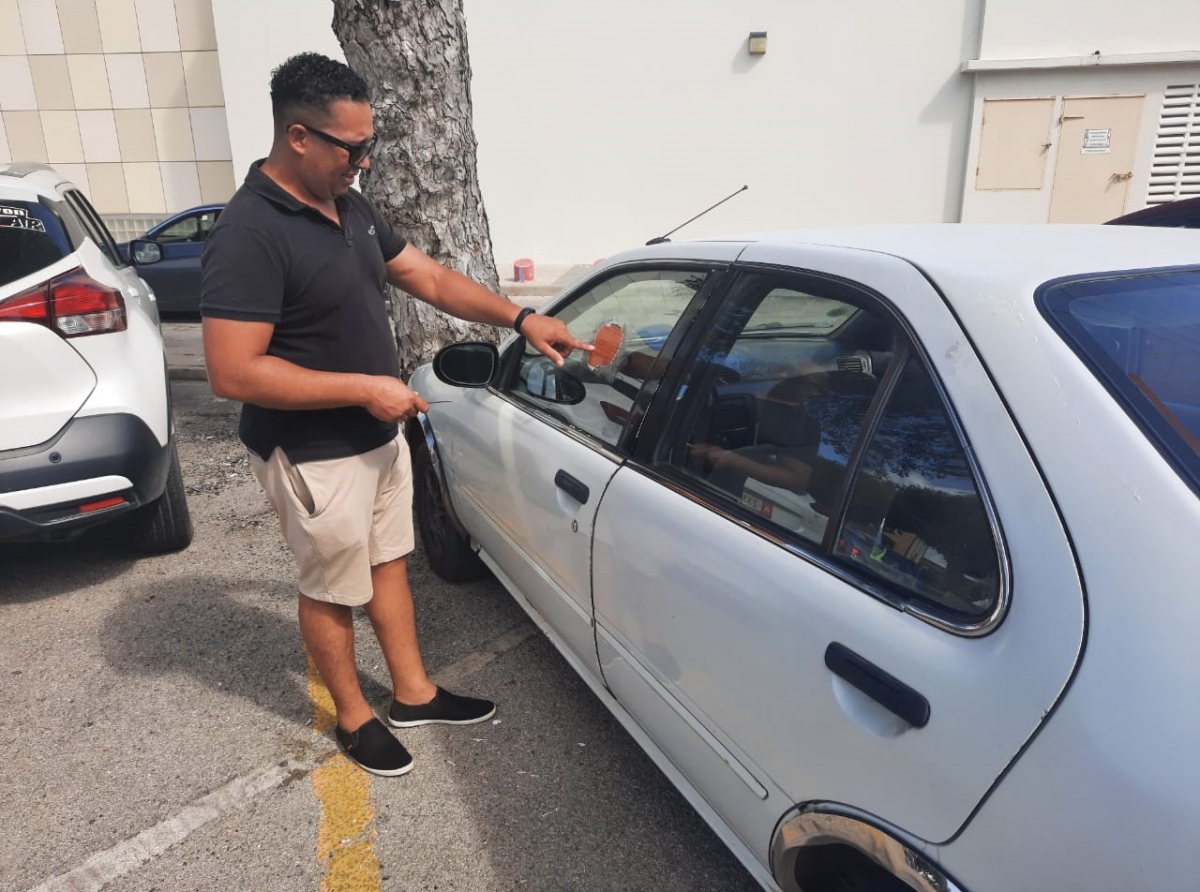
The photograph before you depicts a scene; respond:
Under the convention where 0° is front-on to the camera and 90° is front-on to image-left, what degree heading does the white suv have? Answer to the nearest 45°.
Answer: approximately 180°

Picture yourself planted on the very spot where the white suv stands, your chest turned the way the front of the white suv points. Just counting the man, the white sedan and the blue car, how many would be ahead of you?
1

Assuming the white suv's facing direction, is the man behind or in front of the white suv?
behind

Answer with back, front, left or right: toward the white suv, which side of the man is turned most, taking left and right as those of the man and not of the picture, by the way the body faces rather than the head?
back

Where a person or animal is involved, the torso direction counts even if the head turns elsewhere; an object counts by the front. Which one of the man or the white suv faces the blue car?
the white suv

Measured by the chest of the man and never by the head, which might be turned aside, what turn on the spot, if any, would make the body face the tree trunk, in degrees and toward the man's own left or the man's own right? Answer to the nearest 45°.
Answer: approximately 135° to the man's own left

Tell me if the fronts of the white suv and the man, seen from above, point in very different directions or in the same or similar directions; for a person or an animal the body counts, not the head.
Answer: very different directions

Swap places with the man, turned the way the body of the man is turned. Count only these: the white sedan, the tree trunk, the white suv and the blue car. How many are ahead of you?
1

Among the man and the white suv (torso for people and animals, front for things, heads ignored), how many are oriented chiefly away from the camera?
1

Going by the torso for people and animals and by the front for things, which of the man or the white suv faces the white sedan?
the man

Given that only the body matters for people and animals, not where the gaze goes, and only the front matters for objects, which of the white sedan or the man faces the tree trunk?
the white sedan

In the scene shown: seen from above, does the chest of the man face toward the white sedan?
yes

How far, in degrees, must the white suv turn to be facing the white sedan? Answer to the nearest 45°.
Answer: approximately 135° to its right

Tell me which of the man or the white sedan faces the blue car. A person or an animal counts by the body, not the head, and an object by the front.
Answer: the white sedan
